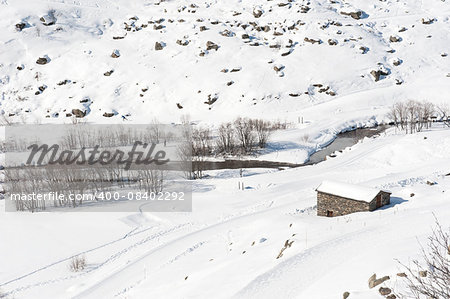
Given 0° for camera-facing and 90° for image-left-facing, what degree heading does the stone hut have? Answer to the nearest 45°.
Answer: approximately 315°

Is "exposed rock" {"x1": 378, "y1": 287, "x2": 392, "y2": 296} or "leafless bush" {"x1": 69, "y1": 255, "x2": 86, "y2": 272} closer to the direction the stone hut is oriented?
the exposed rock

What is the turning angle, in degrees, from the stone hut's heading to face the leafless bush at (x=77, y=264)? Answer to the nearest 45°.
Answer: approximately 90° to its right

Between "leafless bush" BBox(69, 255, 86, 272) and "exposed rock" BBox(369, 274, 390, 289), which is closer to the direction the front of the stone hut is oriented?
the exposed rock

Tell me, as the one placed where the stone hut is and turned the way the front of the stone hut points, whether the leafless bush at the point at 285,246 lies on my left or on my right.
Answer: on my right
